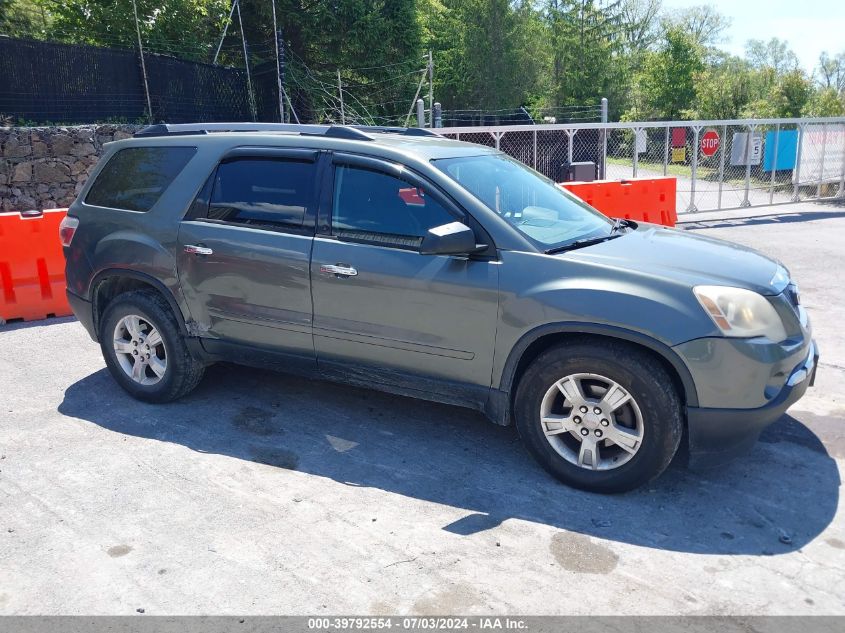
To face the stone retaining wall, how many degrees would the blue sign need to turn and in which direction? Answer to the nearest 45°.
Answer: approximately 45° to its right

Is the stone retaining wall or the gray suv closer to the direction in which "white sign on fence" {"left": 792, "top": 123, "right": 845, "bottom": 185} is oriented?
the gray suv

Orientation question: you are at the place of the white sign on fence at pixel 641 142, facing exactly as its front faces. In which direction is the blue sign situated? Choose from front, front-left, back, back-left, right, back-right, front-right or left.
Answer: back-left

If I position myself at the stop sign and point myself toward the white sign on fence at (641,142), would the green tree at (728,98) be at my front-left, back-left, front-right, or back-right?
back-right

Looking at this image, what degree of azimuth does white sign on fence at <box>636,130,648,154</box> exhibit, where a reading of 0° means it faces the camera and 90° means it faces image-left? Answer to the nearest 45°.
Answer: approximately 0°

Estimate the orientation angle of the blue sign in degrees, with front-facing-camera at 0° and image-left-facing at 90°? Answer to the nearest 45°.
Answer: approximately 0°

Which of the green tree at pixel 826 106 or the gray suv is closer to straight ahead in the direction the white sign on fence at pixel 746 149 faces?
the gray suv

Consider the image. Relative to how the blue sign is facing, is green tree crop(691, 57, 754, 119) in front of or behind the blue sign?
behind

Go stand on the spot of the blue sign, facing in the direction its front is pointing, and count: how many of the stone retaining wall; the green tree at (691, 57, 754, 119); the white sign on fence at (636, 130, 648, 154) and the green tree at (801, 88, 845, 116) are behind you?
2

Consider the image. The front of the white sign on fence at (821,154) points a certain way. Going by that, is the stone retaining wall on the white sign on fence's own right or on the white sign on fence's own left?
on the white sign on fence's own right

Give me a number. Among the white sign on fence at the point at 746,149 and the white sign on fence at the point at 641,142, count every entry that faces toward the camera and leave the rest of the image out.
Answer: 2

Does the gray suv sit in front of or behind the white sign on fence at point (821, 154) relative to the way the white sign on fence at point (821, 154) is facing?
in front

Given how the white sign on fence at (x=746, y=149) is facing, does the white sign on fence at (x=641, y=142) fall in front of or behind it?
in front
